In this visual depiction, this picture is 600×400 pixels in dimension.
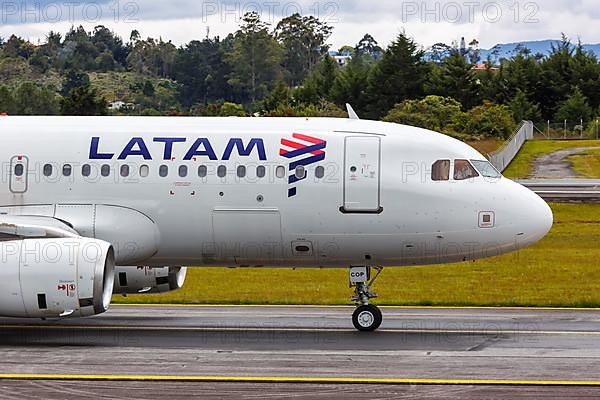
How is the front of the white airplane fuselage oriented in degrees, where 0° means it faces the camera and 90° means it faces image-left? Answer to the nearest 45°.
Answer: approximately 270°
